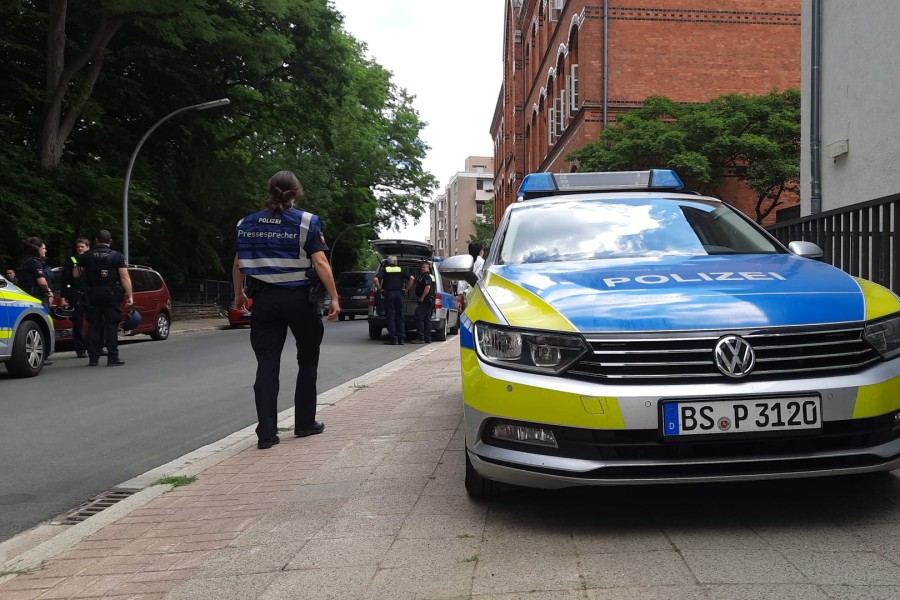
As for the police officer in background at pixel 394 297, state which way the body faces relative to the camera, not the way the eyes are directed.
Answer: away from the camera

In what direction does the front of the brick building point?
to the viewer's left

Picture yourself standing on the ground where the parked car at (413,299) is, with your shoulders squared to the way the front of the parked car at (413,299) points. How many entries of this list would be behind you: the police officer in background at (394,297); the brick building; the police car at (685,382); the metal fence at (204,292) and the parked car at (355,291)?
2

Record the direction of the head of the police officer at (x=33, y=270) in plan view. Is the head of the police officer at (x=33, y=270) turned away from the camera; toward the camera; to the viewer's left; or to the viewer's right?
to the viewer's right

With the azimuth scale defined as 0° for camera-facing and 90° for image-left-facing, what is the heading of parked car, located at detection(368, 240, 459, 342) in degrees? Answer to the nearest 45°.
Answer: approximately 180°

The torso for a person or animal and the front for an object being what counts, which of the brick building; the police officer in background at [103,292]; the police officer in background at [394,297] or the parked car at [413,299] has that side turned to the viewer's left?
the brick building

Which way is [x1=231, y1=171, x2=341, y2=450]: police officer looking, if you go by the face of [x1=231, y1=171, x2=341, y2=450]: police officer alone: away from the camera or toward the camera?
away from the camera

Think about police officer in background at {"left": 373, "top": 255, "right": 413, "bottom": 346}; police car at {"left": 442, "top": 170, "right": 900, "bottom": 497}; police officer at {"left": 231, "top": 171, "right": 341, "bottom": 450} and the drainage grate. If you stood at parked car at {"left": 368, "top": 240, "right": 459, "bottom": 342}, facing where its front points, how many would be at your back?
4

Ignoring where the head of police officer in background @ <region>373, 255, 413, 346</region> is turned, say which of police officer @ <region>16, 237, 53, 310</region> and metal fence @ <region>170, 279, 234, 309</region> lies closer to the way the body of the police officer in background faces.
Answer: the metal fence

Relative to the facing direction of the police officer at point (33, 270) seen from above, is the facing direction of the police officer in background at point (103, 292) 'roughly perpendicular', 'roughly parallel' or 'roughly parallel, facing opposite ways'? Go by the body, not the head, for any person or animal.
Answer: roughly perpendicular
